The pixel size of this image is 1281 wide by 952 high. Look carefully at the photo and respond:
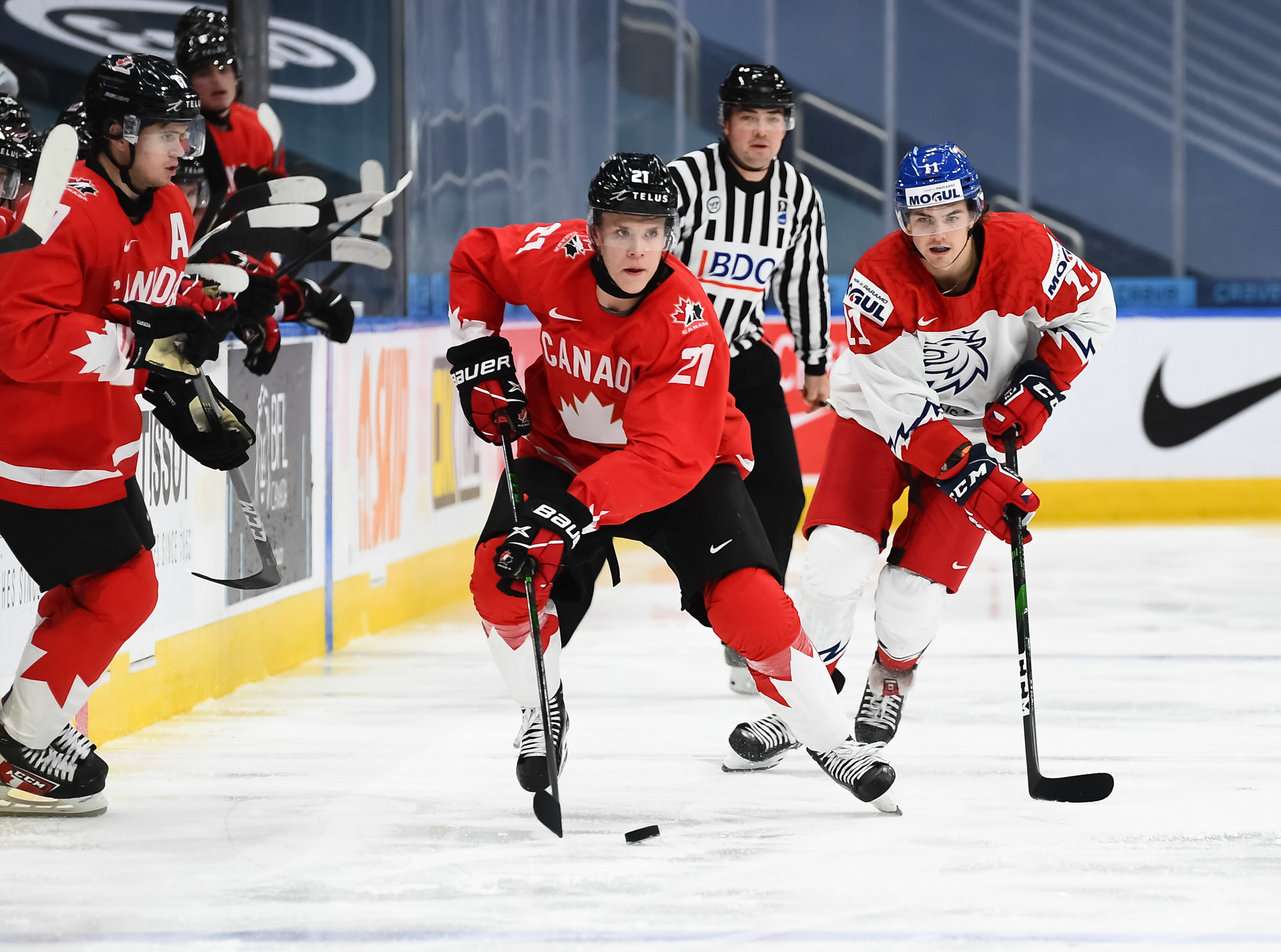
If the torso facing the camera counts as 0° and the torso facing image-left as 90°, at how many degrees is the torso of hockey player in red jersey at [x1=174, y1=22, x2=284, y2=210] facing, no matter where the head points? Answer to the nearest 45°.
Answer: approximately 315°

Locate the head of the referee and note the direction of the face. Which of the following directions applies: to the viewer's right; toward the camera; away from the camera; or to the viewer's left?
toward the camera

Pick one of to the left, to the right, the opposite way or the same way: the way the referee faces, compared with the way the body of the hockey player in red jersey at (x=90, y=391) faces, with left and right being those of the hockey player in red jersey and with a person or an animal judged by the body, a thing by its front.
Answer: to the right

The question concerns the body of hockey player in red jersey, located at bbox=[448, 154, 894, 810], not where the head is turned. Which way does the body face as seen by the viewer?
toward the camera

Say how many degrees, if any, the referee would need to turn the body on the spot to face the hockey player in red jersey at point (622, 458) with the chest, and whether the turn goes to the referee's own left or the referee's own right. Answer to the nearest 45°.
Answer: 0° — they already face them

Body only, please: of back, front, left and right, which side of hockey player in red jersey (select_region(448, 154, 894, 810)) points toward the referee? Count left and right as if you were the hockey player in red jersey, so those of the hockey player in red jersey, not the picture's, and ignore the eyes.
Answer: back

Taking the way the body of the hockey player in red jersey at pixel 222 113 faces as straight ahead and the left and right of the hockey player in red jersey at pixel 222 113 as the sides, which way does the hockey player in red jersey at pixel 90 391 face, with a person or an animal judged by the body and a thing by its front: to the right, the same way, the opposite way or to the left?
the same way

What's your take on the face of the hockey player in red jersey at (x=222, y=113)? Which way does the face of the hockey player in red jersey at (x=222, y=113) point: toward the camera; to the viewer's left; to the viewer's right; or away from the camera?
toward the camera

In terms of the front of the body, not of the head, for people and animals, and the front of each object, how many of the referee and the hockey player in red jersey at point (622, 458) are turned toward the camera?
2

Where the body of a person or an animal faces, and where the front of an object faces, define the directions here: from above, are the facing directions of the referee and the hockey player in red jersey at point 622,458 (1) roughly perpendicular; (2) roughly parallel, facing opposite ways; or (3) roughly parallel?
roughly parallel

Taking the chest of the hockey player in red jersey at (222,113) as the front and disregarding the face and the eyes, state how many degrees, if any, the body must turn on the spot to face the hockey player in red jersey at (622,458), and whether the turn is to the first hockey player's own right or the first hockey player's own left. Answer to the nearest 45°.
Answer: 0° — they already face them

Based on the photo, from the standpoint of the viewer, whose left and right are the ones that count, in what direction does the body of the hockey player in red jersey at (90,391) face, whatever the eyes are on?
facing the viewer and to the right of the viewer

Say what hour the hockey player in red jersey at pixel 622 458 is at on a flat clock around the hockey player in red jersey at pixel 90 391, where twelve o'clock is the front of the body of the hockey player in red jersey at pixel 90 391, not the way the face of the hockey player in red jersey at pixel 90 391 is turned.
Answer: the hockey player in red jersey at pixel 622 458 is roughly at 11 o'clock from the hockey player in red jersey at pixel 90 391.

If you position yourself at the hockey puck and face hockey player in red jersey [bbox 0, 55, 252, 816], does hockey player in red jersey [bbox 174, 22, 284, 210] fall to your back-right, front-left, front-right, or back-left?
front-right
